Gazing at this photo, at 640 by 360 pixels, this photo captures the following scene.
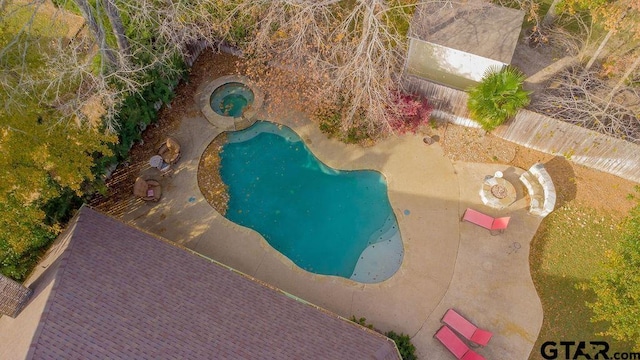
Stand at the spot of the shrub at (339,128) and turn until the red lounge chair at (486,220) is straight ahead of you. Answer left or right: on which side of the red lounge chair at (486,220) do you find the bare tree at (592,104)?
left

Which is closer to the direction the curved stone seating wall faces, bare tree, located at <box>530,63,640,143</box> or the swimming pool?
the swimming pool

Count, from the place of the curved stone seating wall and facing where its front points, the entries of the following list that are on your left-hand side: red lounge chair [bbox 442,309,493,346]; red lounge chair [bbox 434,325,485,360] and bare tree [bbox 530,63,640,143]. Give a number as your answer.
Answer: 2

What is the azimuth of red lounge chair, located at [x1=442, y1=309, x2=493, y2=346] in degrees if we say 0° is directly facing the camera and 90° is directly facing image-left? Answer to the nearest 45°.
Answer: approximately 135°

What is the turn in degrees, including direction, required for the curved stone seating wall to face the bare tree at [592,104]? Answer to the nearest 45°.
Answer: approximately 90° to its right

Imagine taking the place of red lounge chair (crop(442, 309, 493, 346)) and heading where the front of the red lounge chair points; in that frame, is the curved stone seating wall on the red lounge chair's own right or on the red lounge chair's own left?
on the red lounge chair's own right

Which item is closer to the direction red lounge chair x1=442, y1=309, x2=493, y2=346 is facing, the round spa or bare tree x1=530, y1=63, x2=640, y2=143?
the round spa

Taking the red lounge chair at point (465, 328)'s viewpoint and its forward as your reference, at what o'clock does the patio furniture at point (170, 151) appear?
The patio furniture is roughly at 11 o'clock from the red lounge chair.

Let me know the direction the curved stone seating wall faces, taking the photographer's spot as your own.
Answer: facing to the left of the viewer

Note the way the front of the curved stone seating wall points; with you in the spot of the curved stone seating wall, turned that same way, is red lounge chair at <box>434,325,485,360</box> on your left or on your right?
on your left

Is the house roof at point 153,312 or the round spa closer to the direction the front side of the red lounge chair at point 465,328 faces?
the round spa
